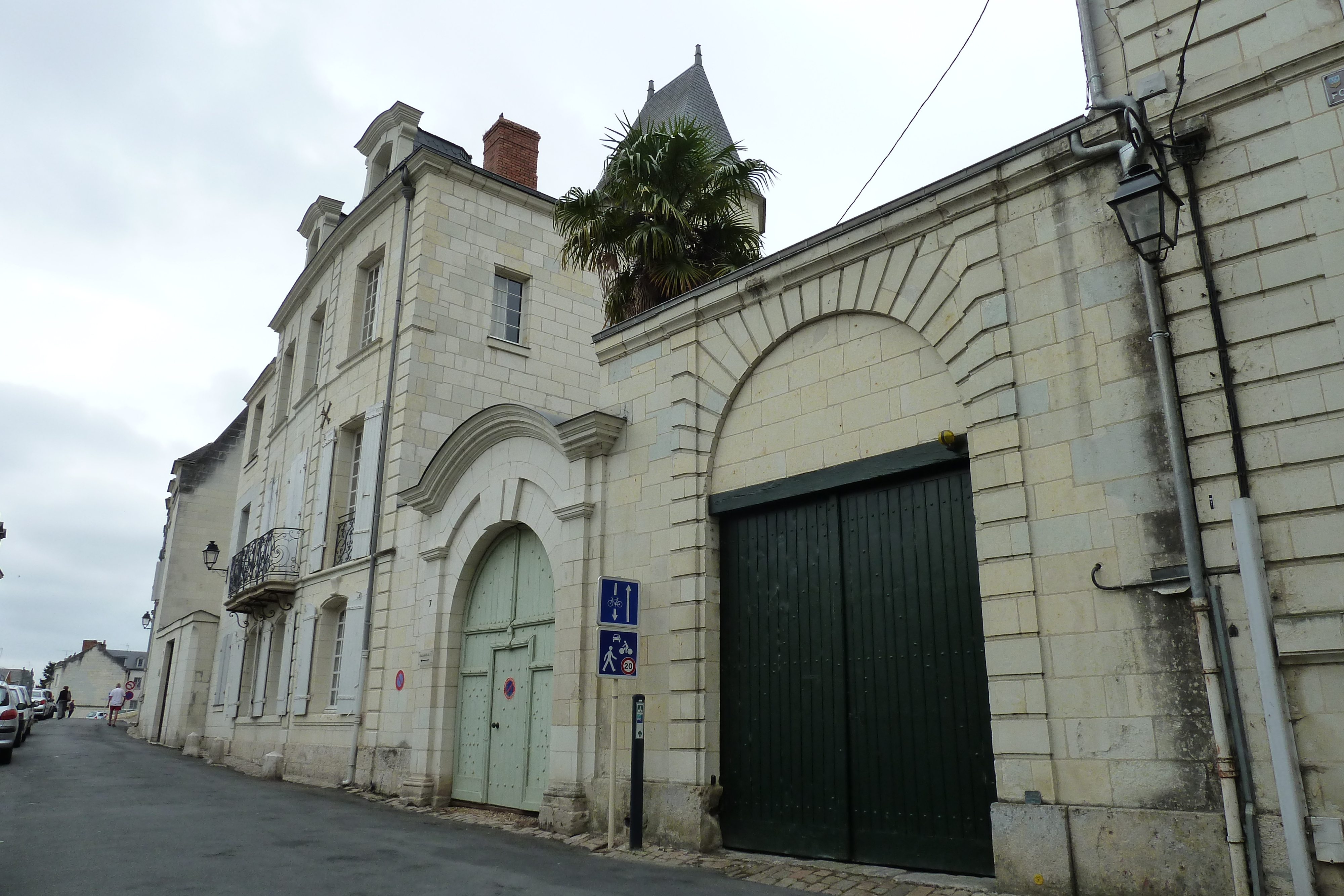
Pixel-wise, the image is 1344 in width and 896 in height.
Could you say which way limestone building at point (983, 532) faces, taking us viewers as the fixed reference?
facing the viewer and to the left of the viewer

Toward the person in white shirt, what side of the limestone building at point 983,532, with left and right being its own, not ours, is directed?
right

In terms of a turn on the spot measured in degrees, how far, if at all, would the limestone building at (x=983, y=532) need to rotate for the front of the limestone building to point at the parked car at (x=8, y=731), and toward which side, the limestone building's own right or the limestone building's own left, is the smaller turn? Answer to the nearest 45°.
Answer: approximately 90° to the limestone building's own right

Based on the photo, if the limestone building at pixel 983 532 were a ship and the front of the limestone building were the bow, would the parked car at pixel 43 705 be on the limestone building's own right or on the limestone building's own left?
on the limestone building's own right

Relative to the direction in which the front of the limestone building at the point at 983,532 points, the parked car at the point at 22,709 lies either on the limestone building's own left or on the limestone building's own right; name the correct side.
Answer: on the limestone building's own right
